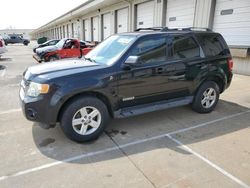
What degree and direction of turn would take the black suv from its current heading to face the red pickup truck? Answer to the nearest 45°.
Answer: approximately 135° to its right

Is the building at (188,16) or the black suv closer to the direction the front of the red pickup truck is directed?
the black suv

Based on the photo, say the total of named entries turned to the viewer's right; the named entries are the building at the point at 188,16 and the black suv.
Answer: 0

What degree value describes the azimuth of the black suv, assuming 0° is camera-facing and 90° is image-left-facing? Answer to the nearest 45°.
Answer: approximately 45°

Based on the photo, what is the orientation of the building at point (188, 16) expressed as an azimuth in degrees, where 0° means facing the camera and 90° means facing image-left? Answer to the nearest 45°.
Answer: approximately 45°
